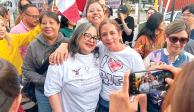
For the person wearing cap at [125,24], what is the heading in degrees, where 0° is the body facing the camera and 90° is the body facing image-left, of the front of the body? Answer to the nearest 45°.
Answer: approximately 45°

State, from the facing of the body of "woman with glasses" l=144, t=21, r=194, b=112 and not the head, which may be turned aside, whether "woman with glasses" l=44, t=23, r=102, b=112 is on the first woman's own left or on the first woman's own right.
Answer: on the first woman's own right

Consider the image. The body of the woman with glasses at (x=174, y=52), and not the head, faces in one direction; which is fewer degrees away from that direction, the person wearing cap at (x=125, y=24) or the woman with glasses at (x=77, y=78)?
the woman with glasses

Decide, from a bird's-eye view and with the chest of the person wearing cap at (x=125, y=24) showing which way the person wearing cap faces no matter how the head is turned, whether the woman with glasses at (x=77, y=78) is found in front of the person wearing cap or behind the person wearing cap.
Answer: in front
